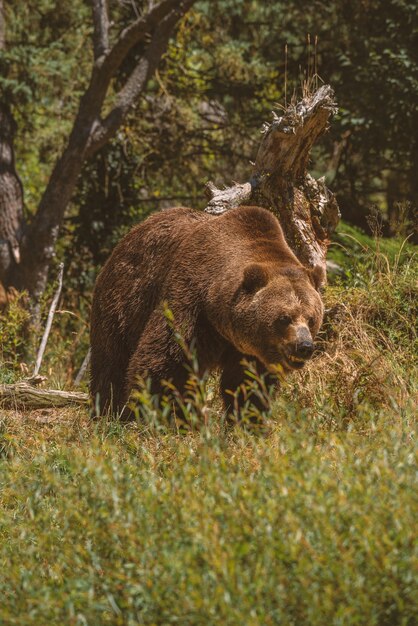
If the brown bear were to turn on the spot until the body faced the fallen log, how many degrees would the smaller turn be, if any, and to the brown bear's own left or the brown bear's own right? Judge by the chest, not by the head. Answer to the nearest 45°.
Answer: approximately 180°

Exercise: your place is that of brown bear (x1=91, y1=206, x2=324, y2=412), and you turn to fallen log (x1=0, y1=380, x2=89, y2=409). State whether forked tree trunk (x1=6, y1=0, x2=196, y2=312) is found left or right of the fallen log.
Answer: right

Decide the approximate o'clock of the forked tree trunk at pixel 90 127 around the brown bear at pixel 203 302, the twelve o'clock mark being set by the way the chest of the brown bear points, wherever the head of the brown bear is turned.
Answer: The forked tree trunk is roughly at 7 o'clock from the brown bear.

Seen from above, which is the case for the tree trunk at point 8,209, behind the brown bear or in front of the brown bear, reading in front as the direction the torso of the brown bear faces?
behind

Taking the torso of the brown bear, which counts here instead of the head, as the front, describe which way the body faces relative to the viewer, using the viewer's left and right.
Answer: facing the viewer and to the right of the viewer

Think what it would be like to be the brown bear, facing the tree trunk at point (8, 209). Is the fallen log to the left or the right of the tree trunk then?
left

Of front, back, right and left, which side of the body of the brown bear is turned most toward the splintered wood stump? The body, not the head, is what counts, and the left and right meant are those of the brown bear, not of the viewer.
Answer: left

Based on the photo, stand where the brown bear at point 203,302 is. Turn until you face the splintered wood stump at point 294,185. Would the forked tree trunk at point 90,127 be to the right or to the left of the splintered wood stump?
left
